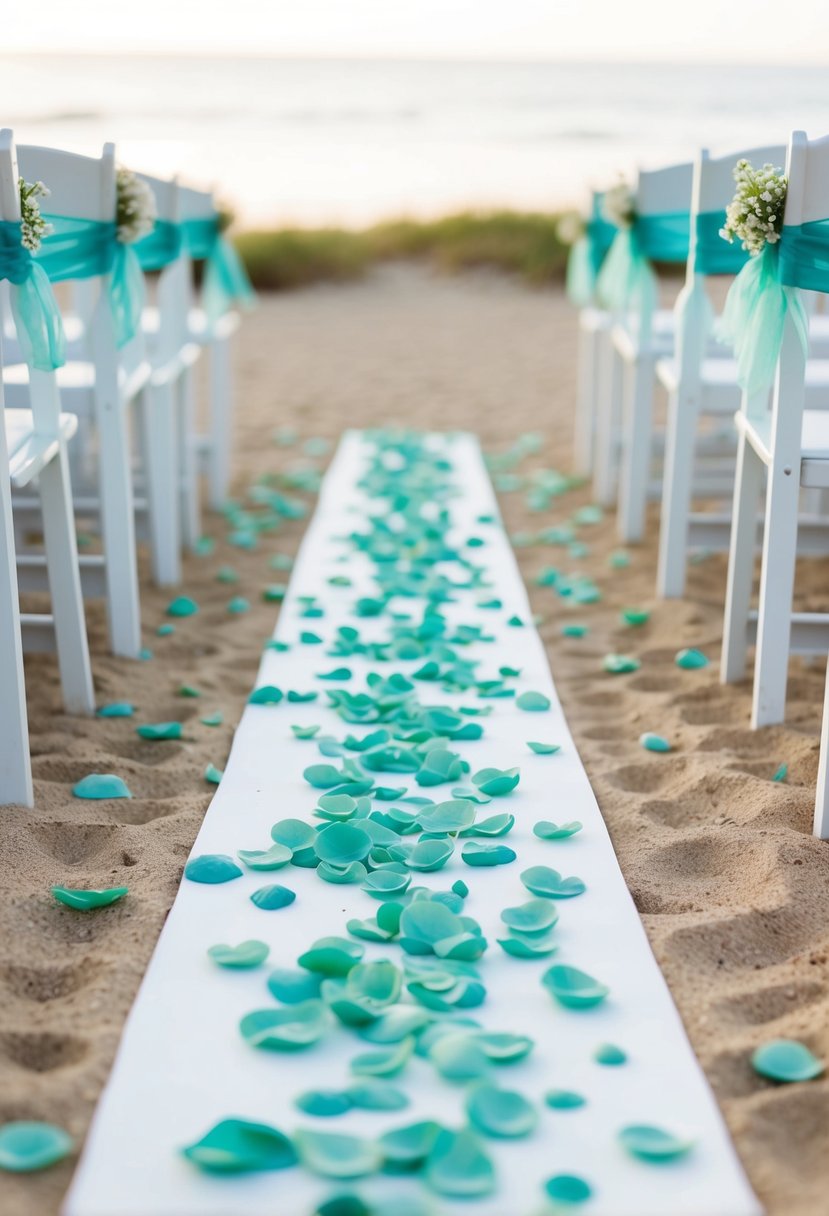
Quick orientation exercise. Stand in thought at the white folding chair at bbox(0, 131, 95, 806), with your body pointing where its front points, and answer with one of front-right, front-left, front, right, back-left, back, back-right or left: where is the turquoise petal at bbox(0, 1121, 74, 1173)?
back-right

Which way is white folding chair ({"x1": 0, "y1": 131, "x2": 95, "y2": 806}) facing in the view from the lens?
facing away from the viewer and to the right of the viewer

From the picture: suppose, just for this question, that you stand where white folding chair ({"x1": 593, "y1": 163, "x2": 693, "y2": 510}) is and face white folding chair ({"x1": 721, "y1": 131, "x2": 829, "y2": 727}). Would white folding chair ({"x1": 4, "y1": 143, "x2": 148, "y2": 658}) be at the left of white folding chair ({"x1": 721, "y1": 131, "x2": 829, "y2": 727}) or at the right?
right

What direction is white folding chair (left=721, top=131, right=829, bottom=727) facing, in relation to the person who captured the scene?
facing away from the viewer and to the left of the viewer

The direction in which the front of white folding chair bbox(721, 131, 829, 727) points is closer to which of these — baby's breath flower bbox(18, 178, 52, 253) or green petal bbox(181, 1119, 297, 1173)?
the baby's breath flower
